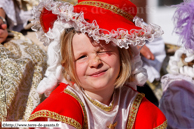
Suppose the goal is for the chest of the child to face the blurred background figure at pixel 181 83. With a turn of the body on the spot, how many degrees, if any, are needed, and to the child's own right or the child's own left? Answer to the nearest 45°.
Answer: approximately 135° to the child's own left

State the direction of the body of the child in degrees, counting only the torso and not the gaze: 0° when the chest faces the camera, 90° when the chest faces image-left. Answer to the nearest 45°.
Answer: approximately 0°
